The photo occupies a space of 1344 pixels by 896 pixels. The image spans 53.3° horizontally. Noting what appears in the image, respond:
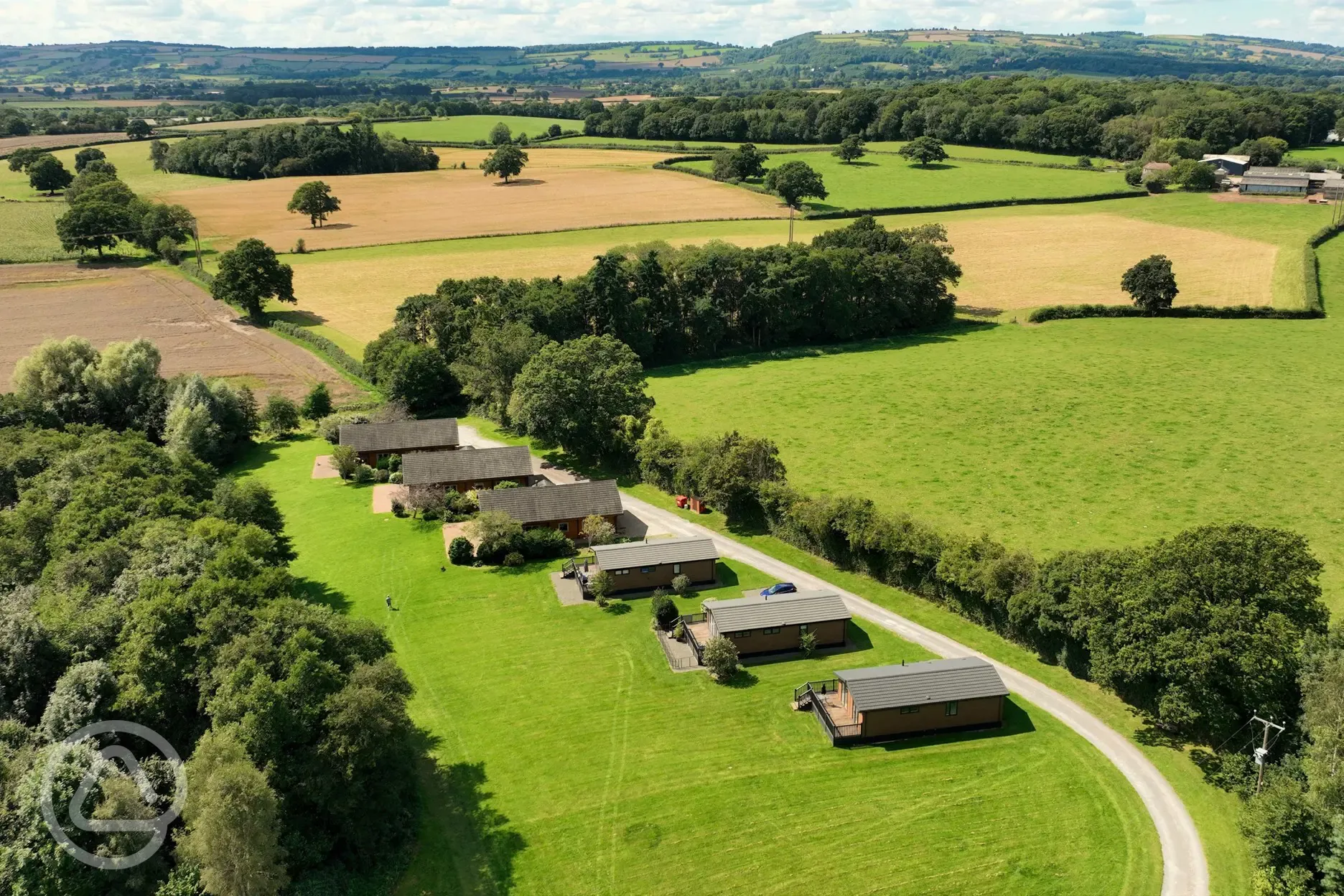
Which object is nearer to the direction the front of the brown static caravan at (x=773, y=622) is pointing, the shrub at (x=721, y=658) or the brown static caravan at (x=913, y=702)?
the shrub

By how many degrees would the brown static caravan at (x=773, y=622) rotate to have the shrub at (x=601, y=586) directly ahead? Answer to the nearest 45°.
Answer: approximately 45° to its right
